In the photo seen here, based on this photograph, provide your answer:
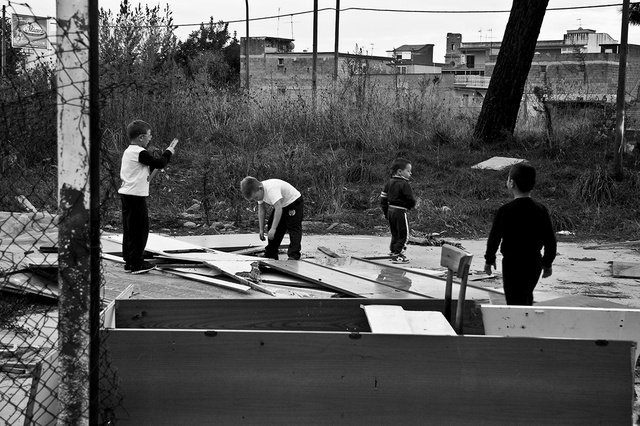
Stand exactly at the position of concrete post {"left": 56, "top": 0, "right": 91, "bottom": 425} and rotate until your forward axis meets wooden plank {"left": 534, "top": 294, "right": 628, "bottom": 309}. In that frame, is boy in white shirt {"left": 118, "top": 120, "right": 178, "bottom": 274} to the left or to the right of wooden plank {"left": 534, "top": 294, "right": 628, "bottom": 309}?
left

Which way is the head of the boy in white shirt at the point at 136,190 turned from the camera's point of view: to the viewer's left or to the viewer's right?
to the viewer's right

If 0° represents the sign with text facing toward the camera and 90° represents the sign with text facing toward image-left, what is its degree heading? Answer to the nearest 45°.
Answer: approximately 0°
